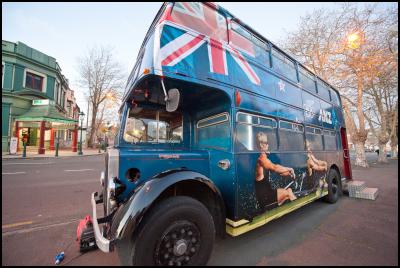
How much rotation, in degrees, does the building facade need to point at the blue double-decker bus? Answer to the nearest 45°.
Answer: approximately 45° to its right

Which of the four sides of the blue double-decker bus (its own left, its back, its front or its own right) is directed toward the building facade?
right

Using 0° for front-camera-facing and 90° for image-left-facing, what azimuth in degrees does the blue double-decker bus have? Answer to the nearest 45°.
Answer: approximately 45°

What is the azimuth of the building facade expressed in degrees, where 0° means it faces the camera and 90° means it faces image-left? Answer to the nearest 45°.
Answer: approximately 315°
